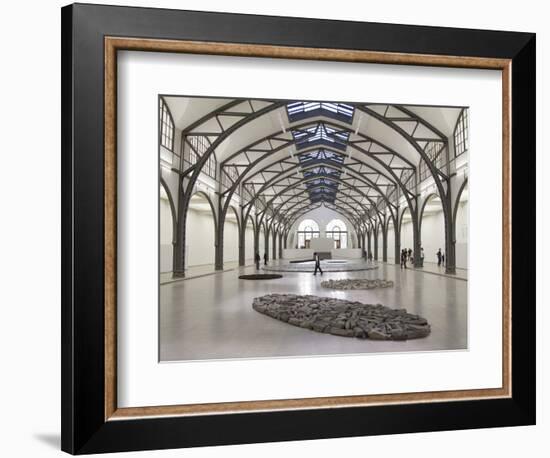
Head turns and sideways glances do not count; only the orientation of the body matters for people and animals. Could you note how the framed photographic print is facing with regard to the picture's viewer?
facing the viewer and to the right of the viewer
